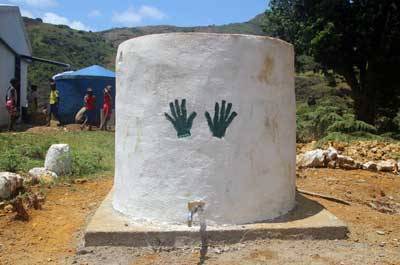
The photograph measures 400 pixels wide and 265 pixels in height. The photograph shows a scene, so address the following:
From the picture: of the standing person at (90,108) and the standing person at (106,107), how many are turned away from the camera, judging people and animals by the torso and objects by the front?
0

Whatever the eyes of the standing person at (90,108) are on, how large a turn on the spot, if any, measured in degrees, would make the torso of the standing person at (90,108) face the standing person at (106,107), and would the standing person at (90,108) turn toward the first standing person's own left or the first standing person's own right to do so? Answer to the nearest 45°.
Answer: approximately 90° to the first standing person's own left

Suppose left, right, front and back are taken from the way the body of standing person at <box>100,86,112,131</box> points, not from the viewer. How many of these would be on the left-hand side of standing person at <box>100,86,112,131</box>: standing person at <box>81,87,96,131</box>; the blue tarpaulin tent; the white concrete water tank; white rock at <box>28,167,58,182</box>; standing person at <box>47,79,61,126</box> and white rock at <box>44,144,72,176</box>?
3

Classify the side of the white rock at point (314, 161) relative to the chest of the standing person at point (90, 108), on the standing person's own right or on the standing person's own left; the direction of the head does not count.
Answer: on the standing person's own left

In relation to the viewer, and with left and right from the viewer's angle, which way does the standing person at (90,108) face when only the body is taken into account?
facing the viewer and to the left of the viewer

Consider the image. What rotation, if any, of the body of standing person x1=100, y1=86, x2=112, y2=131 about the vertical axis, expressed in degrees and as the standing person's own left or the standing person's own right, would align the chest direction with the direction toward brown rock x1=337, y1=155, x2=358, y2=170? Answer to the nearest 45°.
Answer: approximately 135° to the standing person's own left

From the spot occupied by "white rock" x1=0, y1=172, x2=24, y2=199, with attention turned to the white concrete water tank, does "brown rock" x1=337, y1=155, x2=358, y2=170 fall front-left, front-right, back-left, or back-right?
front-left

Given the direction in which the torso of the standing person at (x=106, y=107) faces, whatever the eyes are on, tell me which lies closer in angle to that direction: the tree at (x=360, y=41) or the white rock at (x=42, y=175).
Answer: the white rock

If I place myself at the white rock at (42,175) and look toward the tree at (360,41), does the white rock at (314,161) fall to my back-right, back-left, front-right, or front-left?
front-right

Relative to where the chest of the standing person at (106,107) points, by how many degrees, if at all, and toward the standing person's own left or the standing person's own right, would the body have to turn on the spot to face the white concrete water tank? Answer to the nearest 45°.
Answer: approximately 90° to the standing person's own left

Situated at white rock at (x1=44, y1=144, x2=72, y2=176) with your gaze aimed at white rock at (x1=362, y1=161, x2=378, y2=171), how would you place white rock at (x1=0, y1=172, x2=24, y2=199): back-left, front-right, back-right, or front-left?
back-right

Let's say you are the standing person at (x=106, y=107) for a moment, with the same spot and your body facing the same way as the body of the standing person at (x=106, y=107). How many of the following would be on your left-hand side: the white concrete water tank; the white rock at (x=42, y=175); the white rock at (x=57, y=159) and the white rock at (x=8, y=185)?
4

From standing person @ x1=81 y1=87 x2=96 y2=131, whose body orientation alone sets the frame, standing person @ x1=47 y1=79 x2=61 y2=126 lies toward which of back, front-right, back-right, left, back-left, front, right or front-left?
right

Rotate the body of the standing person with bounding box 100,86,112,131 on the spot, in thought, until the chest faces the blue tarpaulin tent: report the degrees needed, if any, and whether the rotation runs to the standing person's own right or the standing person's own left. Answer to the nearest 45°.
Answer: approximately 90° to the standing person's own right

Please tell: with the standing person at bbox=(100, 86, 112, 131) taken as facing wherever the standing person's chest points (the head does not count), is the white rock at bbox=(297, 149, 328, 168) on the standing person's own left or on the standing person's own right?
on the standing person's own left

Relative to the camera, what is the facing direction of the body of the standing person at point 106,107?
to the viewer's left
